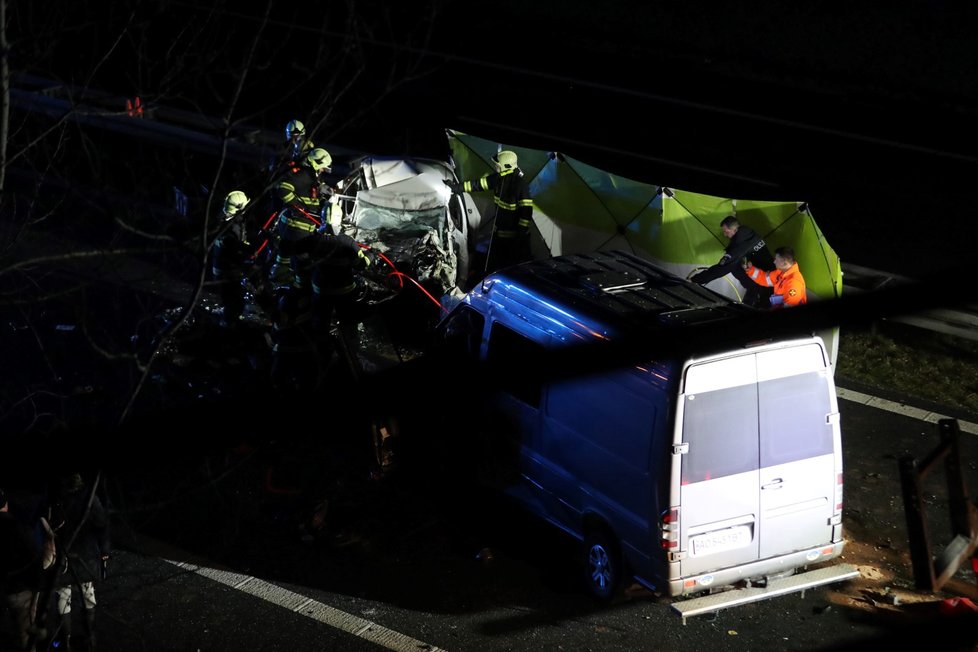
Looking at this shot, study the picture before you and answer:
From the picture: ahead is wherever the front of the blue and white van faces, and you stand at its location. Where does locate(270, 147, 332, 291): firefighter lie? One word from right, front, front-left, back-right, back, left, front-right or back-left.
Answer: front

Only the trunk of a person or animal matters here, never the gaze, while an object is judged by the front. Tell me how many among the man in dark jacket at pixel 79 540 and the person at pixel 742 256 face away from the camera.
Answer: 1

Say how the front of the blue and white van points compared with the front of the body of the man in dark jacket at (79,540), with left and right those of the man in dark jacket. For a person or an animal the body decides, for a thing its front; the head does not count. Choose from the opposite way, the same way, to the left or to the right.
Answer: the same way

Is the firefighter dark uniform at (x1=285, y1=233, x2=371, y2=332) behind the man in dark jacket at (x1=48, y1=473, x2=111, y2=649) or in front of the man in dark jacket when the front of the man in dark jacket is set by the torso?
in front

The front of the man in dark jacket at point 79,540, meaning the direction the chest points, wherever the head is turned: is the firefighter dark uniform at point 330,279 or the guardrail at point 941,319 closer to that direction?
the firefighter dark uniform

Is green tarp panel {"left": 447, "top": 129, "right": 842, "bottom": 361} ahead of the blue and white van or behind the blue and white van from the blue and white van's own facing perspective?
ahead

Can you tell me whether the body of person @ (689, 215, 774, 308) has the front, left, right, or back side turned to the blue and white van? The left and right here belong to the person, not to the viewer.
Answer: left

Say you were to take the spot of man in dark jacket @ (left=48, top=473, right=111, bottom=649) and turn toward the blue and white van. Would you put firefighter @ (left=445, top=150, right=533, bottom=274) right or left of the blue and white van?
left

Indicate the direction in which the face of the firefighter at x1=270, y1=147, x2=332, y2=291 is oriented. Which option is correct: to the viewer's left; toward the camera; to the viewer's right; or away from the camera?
to the viewer's right

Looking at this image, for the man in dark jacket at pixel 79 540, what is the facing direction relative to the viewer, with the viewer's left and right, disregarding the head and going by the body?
facing away from the viewer

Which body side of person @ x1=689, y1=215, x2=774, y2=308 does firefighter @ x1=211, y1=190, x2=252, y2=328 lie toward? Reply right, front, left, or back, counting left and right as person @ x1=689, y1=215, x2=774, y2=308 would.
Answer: front

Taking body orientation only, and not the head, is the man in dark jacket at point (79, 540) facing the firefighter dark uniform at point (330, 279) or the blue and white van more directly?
the firefighter dark uniform

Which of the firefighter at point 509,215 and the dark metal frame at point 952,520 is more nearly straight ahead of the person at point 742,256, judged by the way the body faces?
the firefighter

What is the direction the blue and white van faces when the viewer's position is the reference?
facing away from the viewer and to the left of the viewer

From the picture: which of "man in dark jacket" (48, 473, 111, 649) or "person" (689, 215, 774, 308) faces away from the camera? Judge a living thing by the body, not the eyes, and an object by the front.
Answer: the man in dark jacket
